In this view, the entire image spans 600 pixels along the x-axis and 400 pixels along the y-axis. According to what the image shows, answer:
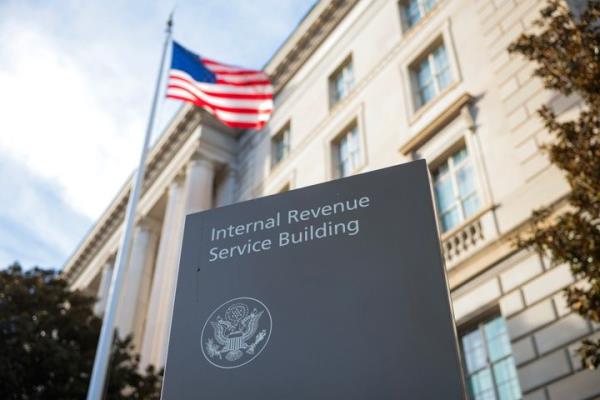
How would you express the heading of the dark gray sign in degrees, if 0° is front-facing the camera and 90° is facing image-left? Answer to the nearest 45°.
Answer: approximately 45°

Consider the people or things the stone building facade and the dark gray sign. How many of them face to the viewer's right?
0
